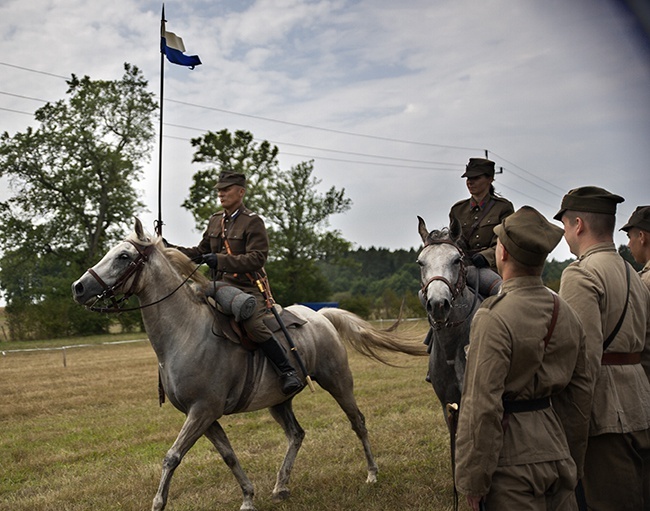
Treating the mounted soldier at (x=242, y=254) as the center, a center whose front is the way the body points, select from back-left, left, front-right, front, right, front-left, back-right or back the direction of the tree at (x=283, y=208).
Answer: back-right

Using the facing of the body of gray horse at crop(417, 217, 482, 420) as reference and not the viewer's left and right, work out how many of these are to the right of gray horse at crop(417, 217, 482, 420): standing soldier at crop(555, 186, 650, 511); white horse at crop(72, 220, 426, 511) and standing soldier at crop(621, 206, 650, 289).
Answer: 1

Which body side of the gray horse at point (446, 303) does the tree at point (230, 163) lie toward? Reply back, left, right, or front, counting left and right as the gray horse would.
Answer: back

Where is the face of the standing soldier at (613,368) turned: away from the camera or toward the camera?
away from the camera

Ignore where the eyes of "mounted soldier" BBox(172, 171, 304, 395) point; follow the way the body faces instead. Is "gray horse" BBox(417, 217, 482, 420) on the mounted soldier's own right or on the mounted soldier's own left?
on the mounted soldier's own left

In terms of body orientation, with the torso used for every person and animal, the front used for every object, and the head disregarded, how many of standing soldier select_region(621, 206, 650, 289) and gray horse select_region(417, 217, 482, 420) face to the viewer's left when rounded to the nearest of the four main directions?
1

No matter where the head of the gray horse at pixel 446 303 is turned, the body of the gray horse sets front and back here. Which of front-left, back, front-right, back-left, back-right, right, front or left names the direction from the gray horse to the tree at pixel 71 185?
back-right

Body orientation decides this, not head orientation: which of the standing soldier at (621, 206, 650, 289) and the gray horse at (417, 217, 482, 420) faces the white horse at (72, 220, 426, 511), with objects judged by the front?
the standing soldier

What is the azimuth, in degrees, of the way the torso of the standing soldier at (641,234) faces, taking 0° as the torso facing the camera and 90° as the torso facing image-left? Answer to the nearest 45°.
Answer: approximately 90°

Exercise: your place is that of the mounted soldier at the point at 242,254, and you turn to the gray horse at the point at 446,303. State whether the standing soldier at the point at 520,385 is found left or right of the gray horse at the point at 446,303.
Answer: right

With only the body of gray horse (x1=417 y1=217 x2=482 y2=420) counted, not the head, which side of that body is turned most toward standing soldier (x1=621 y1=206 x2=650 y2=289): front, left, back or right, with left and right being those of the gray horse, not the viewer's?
left

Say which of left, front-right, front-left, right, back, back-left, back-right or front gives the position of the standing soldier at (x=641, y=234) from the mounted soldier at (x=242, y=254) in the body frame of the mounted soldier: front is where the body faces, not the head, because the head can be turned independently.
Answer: left

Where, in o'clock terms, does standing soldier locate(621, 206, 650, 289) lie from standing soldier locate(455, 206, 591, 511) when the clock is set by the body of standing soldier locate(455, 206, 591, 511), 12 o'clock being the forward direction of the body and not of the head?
standing soldier locate(621, 206, 650, 289) is roughly at 2 o'clock from standing soldier locate(455, 206, 591, 511).

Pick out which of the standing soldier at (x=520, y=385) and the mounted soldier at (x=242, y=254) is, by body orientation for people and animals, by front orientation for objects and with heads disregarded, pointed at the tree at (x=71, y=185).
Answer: the standing soldier
